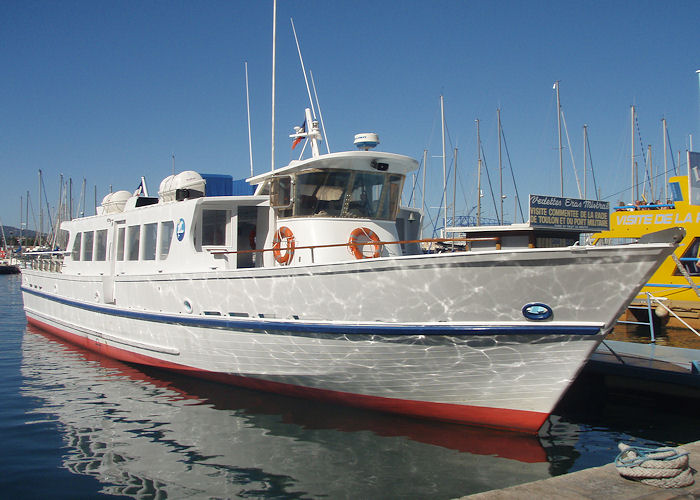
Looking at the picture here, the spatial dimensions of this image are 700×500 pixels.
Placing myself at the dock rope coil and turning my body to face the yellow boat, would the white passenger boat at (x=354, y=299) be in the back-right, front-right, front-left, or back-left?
front-left

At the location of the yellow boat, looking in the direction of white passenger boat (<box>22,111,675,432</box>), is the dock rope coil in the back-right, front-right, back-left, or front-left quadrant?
front-left

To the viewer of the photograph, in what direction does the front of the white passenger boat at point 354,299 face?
facing the viewer and to the right of the viewer

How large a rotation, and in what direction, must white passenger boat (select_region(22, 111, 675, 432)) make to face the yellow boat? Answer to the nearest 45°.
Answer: approximately 90° to its left

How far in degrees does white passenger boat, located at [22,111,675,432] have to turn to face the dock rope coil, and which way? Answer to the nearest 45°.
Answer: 0° — it already faces it

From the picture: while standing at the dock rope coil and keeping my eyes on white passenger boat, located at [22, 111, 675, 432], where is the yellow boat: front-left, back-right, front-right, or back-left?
front-right

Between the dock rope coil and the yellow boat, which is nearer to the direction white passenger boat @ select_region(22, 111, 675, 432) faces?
the dock rope coil
